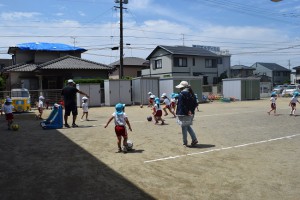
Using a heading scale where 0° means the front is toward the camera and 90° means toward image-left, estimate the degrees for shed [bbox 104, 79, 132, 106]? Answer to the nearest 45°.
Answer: approximately 0°

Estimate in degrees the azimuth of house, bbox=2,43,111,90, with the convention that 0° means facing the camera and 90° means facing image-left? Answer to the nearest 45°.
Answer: approximately 0°

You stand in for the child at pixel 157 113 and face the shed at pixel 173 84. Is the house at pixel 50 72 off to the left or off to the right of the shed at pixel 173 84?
left

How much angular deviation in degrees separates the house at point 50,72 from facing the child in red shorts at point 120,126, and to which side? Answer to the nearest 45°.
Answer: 0° — it already faces them

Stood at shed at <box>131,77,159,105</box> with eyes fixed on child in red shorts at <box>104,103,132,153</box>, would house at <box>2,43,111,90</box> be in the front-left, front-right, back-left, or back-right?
back-right

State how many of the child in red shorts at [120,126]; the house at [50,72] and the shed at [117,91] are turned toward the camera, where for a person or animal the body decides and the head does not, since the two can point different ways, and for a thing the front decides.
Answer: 2

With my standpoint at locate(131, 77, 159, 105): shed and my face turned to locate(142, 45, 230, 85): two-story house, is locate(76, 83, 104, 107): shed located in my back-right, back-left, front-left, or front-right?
back-left

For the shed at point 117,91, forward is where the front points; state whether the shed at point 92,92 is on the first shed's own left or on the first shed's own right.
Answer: on the first shed's own right

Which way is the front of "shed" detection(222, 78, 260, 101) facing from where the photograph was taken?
facing the viewer and to the left of the viewer

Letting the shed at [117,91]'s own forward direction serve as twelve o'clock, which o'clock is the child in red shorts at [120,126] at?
The child in red shorts is roughly at 12 o'clock from the shed.

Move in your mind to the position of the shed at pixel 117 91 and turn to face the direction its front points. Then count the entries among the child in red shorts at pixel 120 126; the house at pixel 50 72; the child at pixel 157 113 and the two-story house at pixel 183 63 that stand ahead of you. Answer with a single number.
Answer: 2

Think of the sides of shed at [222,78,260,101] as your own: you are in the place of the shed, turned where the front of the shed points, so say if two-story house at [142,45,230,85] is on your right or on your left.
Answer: on your right

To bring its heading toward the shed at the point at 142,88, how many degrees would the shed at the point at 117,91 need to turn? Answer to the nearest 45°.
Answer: approximately 90° to its left
